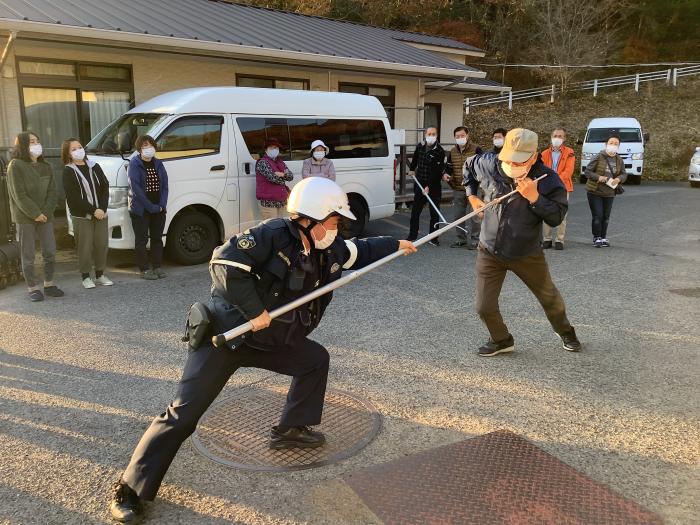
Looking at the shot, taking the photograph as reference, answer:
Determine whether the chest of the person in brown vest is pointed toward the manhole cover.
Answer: yes

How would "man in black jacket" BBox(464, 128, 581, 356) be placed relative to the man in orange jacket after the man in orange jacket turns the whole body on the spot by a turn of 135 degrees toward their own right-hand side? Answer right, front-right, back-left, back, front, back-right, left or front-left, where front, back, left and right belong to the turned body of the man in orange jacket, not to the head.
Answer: back-left

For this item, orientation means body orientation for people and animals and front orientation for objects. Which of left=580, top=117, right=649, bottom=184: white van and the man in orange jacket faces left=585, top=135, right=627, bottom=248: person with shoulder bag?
the white van

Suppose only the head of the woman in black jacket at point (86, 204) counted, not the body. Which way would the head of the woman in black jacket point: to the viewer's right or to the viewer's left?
to the viewer's right

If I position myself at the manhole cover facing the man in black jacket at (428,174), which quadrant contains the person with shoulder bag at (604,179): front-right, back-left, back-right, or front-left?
front-right

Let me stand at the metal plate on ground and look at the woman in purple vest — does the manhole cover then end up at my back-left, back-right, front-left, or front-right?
front-left

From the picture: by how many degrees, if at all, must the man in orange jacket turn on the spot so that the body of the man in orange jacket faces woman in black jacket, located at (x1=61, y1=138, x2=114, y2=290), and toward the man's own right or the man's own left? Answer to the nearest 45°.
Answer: approximately 45° to the man's own right

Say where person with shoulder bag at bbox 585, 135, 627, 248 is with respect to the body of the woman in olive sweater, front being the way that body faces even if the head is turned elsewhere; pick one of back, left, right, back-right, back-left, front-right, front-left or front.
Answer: front-left

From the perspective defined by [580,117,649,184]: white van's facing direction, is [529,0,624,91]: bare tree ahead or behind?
behind

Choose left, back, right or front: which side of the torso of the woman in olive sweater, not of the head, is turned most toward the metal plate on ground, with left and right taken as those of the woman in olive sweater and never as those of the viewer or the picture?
front

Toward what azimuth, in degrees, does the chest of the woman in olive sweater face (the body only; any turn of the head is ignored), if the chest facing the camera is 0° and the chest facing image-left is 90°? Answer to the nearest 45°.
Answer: approximately 315°

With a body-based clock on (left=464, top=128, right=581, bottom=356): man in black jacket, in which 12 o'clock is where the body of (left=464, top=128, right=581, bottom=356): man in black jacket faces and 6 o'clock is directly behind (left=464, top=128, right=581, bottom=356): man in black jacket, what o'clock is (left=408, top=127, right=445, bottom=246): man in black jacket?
(left=408, top=127, right=445, bottom=246): man in black jacket is roughly at 4 o'clock from (left=464, top=128, right=581, bottom=356): man in black jacket.

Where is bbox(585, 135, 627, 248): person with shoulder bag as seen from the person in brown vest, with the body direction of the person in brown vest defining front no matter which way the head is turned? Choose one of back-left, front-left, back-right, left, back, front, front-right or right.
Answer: left
